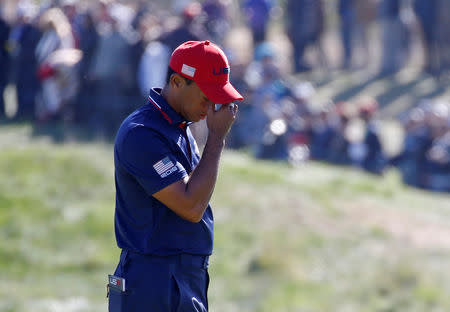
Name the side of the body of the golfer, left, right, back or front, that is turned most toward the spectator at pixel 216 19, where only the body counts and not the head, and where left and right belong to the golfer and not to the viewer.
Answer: left

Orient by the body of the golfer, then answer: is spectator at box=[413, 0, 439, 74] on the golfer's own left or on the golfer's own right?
on the golfer's own left

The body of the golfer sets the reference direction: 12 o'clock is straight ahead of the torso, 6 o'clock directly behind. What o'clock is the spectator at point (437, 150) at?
The spectator is roughly at 10 o'clock from the golfer.

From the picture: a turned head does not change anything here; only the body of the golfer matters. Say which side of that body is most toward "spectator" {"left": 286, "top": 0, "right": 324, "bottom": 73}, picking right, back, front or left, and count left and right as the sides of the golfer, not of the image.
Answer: left

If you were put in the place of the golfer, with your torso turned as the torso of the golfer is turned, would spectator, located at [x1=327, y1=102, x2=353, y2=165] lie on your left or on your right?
on your left

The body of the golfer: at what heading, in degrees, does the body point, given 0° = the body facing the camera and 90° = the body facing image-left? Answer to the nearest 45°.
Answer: approximately 270°
